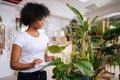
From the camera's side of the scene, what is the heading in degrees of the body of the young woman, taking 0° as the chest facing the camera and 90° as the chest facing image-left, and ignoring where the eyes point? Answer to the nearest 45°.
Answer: approximately 315°

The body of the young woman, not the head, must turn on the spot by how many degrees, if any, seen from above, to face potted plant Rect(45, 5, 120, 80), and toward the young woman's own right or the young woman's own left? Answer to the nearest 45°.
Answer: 0° — they already face it

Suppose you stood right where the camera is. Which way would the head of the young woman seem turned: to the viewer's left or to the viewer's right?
to the viewer's right
